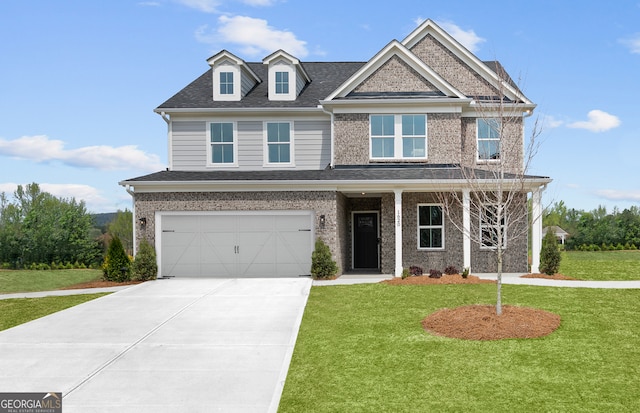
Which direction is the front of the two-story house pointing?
toward the camera

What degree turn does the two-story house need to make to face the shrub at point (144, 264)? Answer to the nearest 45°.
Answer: approximately 90° to its right

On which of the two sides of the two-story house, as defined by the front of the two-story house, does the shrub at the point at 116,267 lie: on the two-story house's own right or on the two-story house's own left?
on the two-story house's own right

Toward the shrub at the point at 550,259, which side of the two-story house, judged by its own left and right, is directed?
left
